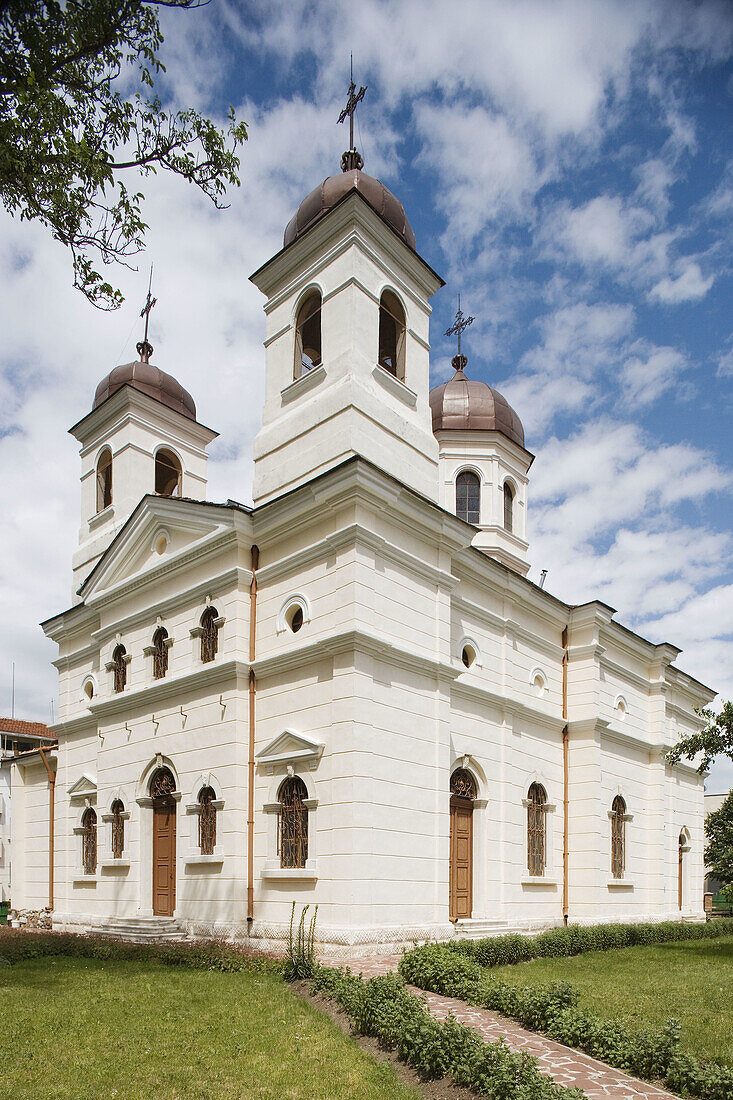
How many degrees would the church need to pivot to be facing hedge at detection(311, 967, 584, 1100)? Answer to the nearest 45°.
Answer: approximately 45° to its left

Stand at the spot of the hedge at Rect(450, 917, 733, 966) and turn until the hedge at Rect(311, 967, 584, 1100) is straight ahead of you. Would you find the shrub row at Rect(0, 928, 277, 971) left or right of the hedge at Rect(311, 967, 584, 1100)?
right

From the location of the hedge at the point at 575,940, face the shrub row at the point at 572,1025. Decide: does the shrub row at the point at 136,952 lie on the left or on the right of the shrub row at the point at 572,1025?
right

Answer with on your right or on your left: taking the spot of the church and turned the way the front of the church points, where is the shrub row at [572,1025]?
on your left
